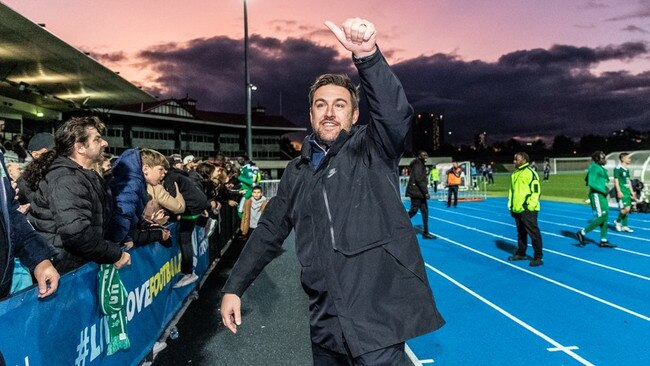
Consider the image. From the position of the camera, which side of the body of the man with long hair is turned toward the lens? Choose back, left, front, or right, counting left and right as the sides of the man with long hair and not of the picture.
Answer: right

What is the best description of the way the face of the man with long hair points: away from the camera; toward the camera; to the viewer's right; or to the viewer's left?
to the viewer's right

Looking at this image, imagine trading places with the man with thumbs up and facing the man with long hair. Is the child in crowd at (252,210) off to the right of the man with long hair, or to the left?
right

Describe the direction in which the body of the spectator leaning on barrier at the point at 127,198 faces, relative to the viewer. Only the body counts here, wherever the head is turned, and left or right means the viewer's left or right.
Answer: facing to the right of the viewer

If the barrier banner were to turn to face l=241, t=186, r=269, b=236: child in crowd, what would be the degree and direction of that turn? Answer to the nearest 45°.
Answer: approximately 90° to its left

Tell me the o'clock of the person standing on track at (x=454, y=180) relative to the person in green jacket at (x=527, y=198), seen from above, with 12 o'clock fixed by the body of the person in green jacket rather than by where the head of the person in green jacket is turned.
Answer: The person standing on track is roughly at 4 o'clock from the person in green jacket.
